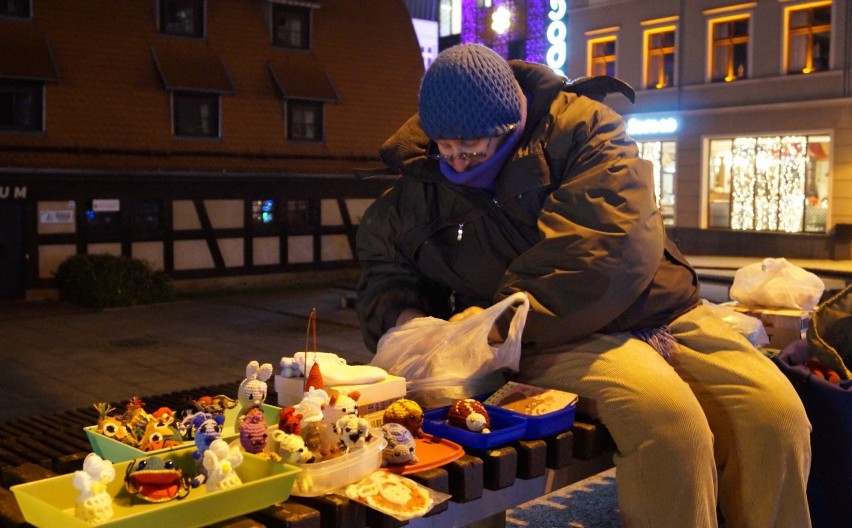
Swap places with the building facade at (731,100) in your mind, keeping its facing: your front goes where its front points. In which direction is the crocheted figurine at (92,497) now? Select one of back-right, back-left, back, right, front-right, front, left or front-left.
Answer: front-left

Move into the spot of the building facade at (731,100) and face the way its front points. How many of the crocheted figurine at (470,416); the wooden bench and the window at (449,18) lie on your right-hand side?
1

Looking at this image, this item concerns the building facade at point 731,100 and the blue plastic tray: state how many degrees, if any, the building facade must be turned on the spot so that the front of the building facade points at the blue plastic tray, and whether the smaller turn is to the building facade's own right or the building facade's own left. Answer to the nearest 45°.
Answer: approximately 45° to the building facade's own left

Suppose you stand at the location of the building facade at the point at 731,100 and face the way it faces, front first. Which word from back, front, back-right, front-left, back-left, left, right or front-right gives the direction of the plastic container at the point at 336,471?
front-left

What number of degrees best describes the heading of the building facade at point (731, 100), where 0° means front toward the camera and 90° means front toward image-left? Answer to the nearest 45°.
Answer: approximately 45°

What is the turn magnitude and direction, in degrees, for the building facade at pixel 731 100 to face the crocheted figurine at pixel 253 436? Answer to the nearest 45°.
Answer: approximately 45° to its left
